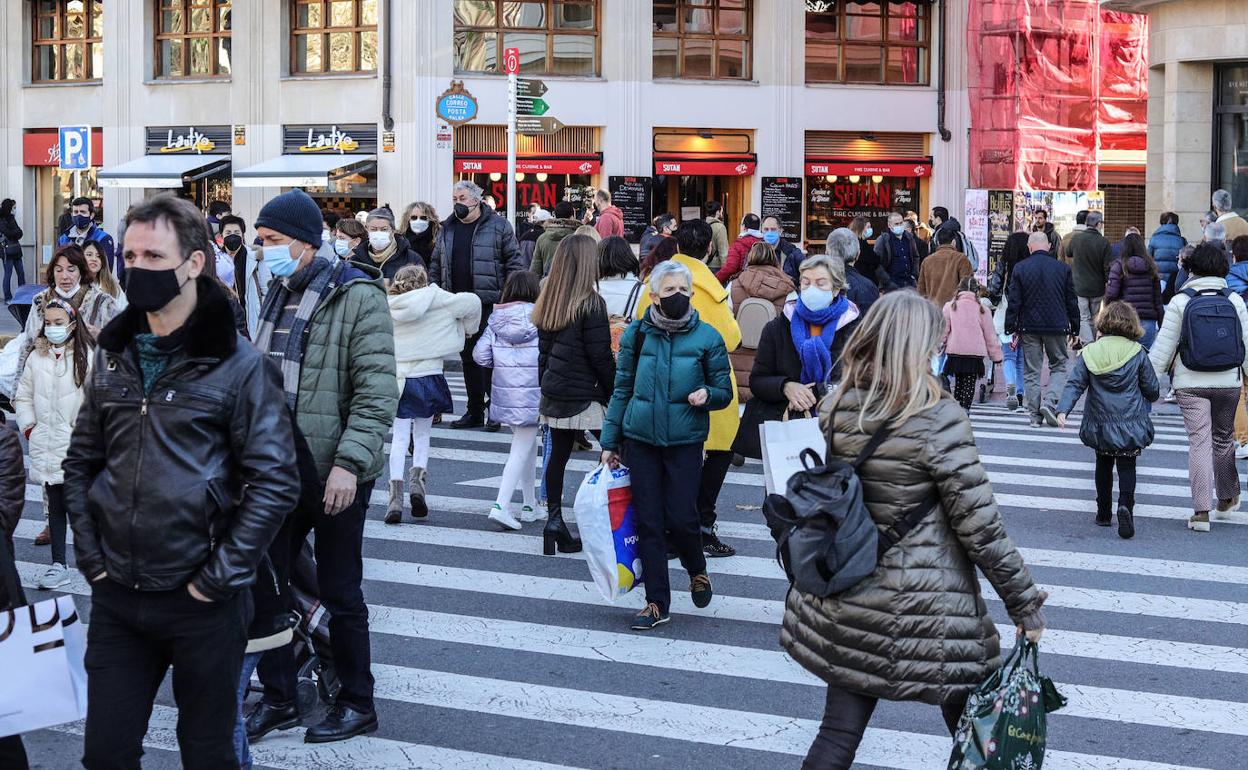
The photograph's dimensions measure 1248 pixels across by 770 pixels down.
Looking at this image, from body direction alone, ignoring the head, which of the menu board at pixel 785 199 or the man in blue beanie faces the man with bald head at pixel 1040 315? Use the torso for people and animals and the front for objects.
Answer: the menu board

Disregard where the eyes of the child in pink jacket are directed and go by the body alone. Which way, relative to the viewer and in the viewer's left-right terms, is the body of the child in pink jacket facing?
facing away from the viewer

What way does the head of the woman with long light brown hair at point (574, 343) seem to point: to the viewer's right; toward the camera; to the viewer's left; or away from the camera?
away from the camera

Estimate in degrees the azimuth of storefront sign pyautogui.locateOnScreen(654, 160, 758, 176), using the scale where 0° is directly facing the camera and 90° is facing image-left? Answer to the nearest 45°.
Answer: approximately 0°

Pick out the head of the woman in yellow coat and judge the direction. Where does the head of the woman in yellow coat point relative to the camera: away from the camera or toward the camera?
away from the camera

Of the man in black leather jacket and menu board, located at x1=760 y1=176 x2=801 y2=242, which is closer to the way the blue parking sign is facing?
the man in black leather jacket
